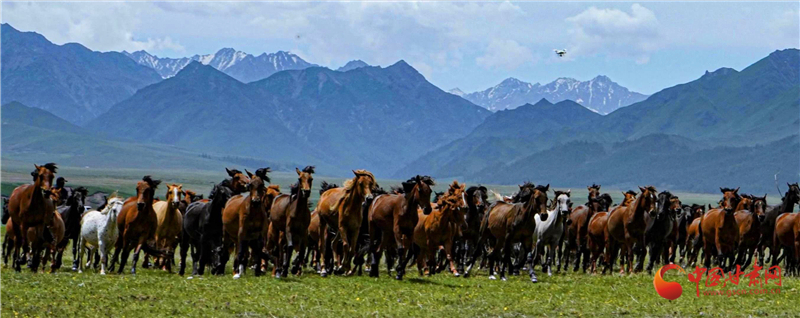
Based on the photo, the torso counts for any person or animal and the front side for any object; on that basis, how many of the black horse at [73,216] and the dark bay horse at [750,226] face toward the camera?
2

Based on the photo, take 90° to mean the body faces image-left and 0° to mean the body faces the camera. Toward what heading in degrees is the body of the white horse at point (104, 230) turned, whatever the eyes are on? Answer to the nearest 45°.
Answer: approximately 315°

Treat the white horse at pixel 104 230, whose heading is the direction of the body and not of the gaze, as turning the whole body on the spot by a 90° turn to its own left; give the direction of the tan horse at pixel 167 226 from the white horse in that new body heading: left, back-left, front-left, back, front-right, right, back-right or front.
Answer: front

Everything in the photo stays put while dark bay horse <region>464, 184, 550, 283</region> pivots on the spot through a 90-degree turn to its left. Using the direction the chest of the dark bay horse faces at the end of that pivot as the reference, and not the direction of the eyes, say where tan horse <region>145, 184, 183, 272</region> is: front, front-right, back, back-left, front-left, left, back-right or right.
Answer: back-left

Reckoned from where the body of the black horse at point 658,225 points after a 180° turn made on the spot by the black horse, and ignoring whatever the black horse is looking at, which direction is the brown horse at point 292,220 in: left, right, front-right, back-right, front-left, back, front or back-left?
back-left

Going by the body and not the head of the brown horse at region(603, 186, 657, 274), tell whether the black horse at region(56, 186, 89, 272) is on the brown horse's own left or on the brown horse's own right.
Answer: on the brown horse's own right

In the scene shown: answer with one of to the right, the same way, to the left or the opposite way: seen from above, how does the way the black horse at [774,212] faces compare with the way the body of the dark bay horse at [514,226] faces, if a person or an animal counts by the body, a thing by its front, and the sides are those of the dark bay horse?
the same way

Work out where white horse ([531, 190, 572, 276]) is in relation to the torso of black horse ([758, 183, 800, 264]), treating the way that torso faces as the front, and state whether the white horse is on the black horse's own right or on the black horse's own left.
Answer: on the black horse's own right

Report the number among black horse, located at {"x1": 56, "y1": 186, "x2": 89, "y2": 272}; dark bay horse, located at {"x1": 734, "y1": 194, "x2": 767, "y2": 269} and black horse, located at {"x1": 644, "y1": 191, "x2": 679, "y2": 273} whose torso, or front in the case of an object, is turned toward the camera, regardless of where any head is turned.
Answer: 3

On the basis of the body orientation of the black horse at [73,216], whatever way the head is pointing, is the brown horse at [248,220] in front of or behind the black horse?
in front

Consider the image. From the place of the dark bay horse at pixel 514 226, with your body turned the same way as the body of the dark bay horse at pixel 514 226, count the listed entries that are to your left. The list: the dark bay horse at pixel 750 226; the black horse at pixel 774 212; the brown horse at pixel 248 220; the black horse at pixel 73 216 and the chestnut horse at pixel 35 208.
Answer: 2

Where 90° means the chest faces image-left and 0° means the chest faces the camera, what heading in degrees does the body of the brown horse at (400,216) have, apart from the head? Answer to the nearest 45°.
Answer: approximately 315°

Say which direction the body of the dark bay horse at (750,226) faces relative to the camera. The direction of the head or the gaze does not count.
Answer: toward the camera
